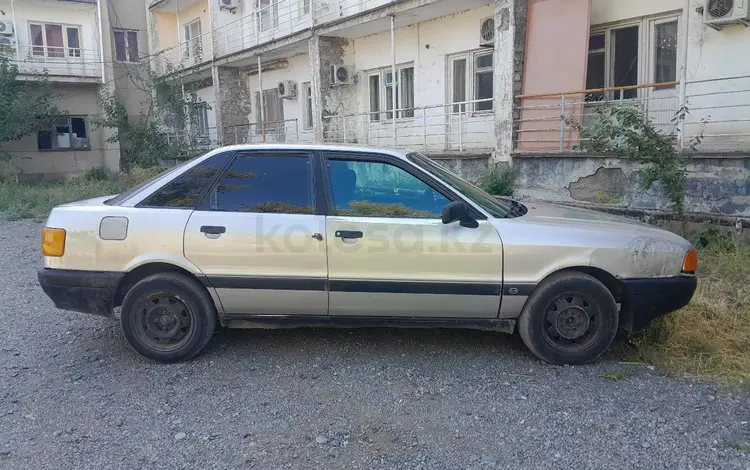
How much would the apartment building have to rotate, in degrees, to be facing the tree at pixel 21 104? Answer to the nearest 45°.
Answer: approximately 90° to its right

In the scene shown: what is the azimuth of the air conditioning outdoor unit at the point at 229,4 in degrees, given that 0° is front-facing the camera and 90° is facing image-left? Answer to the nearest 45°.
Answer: approximately 45°

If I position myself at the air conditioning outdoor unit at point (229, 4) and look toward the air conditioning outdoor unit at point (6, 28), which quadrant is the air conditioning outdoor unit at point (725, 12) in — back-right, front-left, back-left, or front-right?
back-left

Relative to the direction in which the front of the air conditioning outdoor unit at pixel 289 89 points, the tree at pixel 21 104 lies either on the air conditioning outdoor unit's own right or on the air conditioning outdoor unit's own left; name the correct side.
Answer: on the air conditioning outdoor unit's own right

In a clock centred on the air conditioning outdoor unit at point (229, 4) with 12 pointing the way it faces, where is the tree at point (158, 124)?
The tree is roughly at 3 o'clock from the air conditioning outdoor unit.

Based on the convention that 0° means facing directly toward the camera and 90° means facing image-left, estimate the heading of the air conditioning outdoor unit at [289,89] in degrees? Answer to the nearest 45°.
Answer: approximately 45°

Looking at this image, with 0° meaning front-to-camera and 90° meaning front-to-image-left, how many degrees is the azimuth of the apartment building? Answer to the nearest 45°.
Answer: approximately 45°

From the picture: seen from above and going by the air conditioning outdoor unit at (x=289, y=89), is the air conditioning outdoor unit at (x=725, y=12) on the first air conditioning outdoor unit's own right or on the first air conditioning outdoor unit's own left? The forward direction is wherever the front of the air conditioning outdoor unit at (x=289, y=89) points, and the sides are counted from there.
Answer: on the first air conditioning outdoor unit's own left

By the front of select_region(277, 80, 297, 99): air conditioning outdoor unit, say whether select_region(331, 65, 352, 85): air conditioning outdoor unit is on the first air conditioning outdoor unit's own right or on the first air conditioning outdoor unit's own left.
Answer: on the first air conditioning outdoor unit's own left

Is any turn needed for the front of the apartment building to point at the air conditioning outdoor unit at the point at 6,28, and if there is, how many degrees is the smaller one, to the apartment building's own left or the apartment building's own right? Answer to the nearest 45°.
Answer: approximately 90° to the apartment building's own right

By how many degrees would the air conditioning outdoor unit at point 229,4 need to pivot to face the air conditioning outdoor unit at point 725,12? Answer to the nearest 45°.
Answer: approximately 90° to its left
